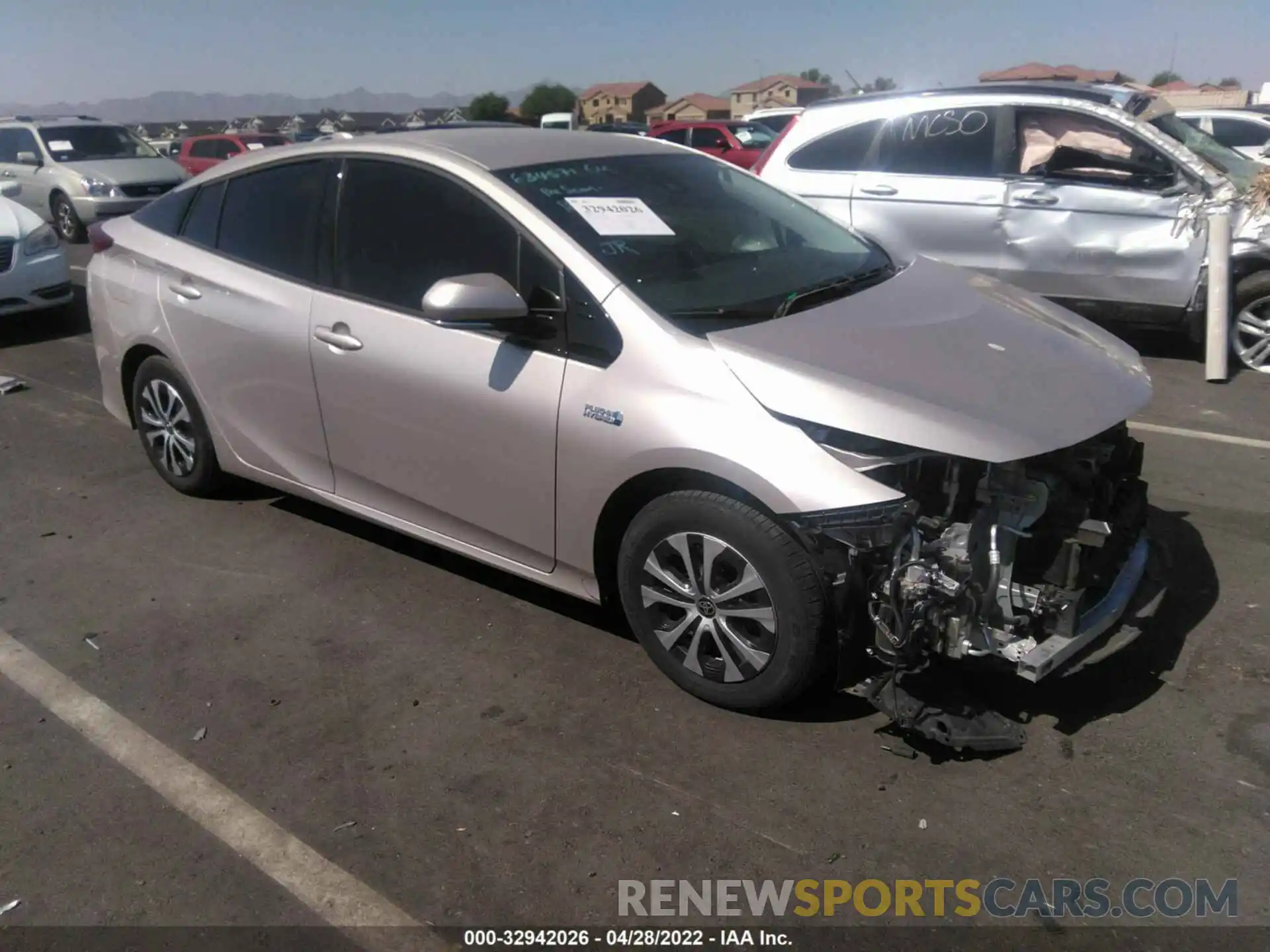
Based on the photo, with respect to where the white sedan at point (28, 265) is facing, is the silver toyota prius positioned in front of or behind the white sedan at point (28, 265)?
in front

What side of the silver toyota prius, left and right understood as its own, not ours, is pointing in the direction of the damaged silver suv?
left

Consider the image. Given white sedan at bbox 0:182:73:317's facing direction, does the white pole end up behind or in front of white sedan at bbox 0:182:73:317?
in front

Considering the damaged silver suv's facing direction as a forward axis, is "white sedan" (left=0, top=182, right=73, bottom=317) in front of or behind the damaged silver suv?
behind

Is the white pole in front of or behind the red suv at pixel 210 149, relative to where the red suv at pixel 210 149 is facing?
in front

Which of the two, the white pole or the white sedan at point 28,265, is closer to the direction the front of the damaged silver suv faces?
the white pole

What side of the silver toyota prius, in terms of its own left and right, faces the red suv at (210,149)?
back

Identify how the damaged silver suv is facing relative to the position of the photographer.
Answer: facing to the right of the viewer

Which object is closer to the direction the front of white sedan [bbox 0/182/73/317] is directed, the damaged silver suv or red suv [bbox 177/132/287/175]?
the damaged silver suv

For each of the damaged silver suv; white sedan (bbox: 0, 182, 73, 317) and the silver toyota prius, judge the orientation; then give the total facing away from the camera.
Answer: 0

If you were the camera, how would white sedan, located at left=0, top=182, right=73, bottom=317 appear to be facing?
facing the viewer and to the right of the viewer
